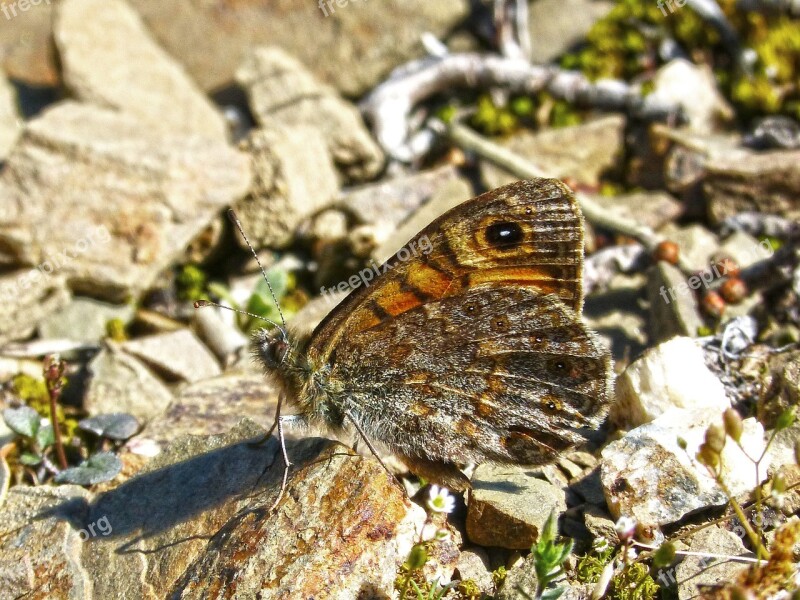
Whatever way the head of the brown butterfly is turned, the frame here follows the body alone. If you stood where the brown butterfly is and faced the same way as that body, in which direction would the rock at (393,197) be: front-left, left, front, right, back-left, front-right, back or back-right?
right

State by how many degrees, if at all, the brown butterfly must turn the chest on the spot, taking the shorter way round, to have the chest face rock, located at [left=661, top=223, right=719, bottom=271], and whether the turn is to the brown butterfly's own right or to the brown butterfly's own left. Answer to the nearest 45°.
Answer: approximately 135° to the brown butterfly's own right

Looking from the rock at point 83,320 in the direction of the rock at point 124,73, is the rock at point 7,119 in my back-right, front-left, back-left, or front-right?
front-left

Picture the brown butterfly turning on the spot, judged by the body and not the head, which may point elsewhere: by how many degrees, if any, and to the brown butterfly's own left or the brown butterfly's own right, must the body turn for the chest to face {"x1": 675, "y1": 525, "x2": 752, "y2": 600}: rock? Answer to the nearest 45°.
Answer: approximately 135° to the brown butterfly's own left

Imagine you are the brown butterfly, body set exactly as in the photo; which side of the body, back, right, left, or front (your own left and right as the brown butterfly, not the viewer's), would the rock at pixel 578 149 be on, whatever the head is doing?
right

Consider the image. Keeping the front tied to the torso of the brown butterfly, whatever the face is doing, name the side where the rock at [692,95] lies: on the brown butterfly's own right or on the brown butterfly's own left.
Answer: on the brown butterfly's own right

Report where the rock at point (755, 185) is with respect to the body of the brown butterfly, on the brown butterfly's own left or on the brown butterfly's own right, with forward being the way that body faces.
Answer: on the brown butterfly's own right

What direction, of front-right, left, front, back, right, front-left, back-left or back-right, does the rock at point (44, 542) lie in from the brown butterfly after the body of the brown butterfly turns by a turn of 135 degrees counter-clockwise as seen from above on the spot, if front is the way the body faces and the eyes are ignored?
back-right

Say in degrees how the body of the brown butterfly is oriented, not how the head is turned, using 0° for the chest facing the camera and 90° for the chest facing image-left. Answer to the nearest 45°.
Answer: approximately 90°

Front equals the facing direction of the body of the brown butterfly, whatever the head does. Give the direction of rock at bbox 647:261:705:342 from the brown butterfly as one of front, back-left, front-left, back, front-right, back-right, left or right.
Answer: back-right

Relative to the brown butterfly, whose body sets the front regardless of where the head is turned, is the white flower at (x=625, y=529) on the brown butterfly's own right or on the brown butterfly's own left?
on the brown butterfly's own left

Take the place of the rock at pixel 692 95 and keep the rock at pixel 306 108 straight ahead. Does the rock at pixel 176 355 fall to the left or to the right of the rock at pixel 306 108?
left

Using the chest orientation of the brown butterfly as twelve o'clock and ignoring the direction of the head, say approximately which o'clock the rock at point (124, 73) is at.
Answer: The rock is roughly at 2 o'clock from the brown butterfly.
